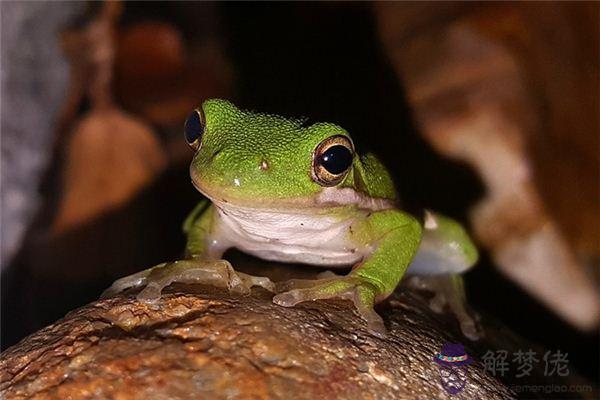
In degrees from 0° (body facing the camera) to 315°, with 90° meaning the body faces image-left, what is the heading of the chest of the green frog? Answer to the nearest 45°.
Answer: approximately 45°

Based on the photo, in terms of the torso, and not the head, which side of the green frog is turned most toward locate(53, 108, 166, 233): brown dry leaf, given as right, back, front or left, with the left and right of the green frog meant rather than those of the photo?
right
